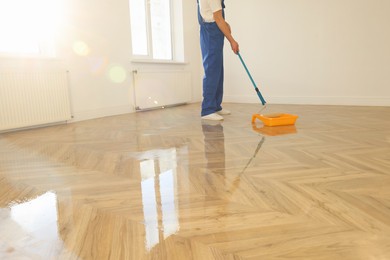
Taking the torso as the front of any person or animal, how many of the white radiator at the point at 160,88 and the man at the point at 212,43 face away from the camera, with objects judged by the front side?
0

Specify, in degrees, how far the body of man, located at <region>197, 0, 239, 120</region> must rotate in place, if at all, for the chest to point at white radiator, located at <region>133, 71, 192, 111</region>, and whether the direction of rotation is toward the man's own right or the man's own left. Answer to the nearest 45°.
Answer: approximately 135° to the man's own left

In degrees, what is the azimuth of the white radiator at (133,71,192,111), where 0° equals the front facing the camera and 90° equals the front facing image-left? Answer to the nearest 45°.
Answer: approximately 315°

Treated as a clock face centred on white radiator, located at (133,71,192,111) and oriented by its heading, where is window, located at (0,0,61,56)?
The window is roughly at 3 o'clock from the white radiator.

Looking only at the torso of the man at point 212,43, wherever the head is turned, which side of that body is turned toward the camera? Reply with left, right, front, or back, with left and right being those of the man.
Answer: right

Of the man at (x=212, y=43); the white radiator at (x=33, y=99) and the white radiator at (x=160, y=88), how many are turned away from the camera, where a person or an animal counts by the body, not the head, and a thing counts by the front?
0

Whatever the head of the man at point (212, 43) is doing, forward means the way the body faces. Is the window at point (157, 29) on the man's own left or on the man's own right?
on the man's own left

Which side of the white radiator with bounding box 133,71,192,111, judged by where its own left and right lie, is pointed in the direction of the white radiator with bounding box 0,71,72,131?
right

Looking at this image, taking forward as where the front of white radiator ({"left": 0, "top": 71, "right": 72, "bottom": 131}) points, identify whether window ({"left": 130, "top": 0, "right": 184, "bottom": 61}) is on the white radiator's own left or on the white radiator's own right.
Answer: on the white radiator's own left

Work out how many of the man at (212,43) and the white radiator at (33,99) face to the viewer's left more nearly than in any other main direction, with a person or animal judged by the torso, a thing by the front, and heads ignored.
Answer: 0

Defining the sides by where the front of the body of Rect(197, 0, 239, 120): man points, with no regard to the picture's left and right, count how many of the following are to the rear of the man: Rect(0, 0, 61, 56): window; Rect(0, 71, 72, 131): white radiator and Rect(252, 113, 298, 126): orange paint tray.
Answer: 2

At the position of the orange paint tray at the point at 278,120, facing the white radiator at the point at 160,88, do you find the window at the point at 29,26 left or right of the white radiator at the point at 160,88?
left

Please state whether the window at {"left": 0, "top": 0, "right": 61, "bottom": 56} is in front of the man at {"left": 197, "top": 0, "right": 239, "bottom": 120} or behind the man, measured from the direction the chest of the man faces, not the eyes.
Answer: behind
